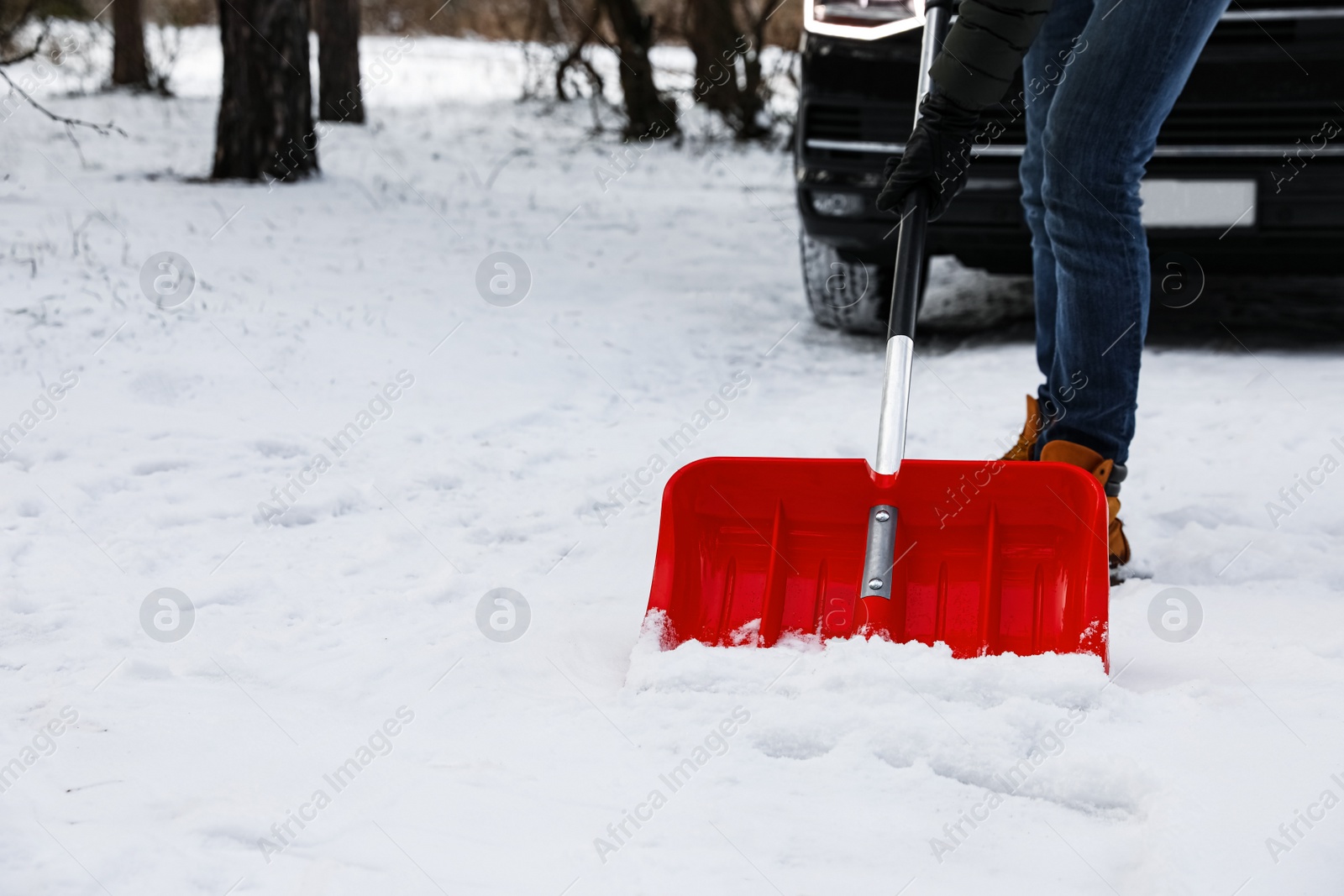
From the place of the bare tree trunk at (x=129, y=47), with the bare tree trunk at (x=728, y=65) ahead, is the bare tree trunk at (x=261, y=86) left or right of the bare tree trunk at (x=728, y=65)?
right

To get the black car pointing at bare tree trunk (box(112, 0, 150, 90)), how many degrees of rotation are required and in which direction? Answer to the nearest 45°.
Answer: approximately 135° to its right

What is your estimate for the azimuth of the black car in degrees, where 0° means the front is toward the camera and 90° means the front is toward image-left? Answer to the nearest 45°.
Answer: approximately 0°

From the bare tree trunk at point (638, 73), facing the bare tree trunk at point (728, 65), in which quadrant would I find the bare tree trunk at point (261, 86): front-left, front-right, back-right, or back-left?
back-right

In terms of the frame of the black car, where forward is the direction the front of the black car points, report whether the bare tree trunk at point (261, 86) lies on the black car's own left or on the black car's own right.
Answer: on the black car's own right

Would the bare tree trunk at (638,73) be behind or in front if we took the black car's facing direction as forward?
behind

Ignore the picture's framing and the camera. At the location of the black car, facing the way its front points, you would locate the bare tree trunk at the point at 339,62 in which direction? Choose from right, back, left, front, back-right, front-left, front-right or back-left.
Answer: back-right

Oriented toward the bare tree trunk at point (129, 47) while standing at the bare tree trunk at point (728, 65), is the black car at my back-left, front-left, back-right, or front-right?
back-left
